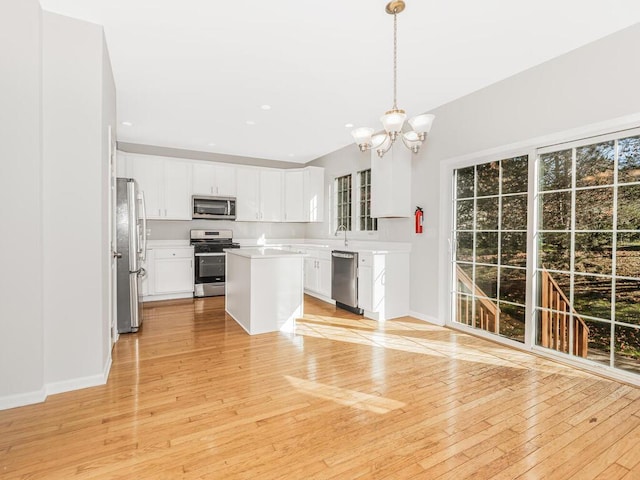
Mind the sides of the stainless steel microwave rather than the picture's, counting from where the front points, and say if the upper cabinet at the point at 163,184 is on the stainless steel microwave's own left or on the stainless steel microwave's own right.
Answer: on the stainless steel microwave's own right

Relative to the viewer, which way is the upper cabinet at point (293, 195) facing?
toward the camera

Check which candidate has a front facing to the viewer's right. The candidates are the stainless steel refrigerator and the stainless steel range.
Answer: the stainless steel refrigerator

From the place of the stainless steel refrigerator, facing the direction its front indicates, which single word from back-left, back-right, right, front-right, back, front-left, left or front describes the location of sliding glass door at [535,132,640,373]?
front-right

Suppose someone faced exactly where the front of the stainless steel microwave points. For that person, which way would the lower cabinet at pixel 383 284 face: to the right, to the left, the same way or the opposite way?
to the right

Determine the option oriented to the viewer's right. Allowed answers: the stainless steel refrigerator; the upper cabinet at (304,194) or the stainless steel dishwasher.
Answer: the stainless steel refrigerator

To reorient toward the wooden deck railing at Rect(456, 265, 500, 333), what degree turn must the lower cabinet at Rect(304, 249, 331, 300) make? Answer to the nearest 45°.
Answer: approximately 90° to its left

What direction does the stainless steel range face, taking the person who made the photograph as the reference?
facing the viewer

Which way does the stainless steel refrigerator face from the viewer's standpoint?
to the viewer's right

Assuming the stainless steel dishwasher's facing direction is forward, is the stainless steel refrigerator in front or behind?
in front

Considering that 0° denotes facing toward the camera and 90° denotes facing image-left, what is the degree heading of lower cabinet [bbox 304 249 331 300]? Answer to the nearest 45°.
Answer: approximately 45°

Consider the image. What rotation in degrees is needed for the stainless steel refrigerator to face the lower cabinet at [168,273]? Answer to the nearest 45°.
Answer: approximately 90° to its left

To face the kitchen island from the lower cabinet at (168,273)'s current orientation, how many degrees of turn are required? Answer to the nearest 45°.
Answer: approximately 45° to its left

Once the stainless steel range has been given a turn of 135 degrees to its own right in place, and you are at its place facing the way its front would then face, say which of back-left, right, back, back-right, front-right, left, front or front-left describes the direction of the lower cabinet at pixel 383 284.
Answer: back

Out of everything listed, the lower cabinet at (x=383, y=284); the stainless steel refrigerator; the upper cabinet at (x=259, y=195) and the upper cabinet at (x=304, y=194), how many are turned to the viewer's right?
1

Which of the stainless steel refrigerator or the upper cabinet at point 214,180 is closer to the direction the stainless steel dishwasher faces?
the stainless steel refrigerator

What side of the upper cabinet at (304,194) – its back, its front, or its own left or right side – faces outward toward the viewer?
front

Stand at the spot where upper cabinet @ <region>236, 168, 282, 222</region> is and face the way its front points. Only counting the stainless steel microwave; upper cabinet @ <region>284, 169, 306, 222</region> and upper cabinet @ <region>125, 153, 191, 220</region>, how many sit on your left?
1
